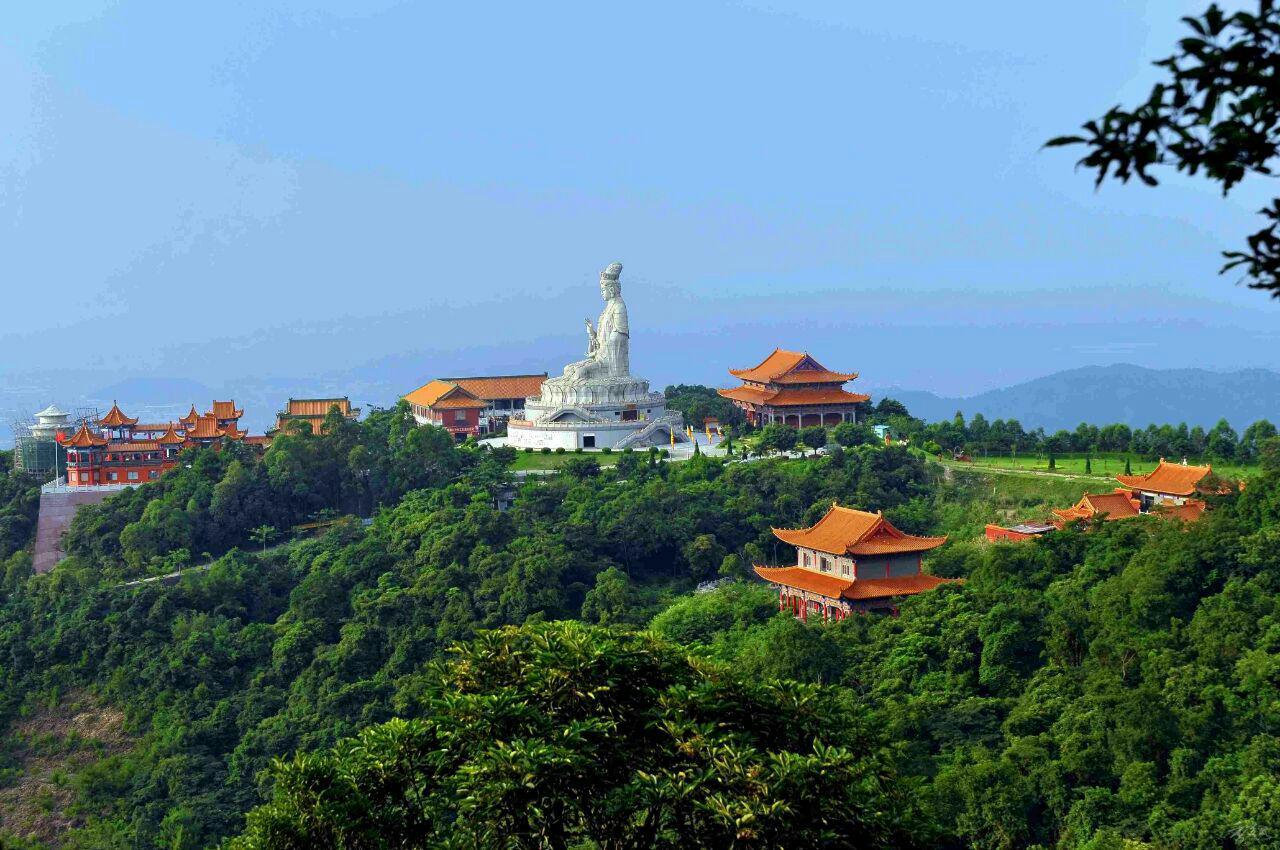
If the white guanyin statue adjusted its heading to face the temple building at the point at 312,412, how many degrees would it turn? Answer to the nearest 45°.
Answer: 0° — it already faces it

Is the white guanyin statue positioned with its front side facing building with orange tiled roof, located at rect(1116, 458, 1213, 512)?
no

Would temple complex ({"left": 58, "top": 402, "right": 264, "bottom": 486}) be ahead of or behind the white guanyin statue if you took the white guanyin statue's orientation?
ahead

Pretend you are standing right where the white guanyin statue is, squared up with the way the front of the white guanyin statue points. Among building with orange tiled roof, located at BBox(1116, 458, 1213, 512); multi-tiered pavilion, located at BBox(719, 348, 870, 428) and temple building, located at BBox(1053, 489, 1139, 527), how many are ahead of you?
0

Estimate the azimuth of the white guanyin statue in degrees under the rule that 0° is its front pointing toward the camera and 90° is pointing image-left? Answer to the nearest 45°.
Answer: approximately 90°

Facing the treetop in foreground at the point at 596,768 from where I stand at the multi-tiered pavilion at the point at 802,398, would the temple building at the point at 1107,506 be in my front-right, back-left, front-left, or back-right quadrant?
front-left

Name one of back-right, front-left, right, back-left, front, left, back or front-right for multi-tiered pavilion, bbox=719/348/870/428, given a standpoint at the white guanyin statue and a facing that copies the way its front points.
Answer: back

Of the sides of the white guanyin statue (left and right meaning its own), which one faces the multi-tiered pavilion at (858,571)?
left

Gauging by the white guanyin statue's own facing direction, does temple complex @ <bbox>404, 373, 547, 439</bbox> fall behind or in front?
in front

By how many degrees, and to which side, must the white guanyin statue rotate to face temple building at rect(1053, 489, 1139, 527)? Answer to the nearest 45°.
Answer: approximately 135° to its left

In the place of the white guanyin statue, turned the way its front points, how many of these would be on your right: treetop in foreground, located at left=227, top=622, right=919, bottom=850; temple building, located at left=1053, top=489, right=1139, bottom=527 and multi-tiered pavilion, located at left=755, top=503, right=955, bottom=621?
0

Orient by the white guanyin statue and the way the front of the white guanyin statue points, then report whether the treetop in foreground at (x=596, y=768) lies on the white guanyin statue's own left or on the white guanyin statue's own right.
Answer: on the white guanyin statue's own left
